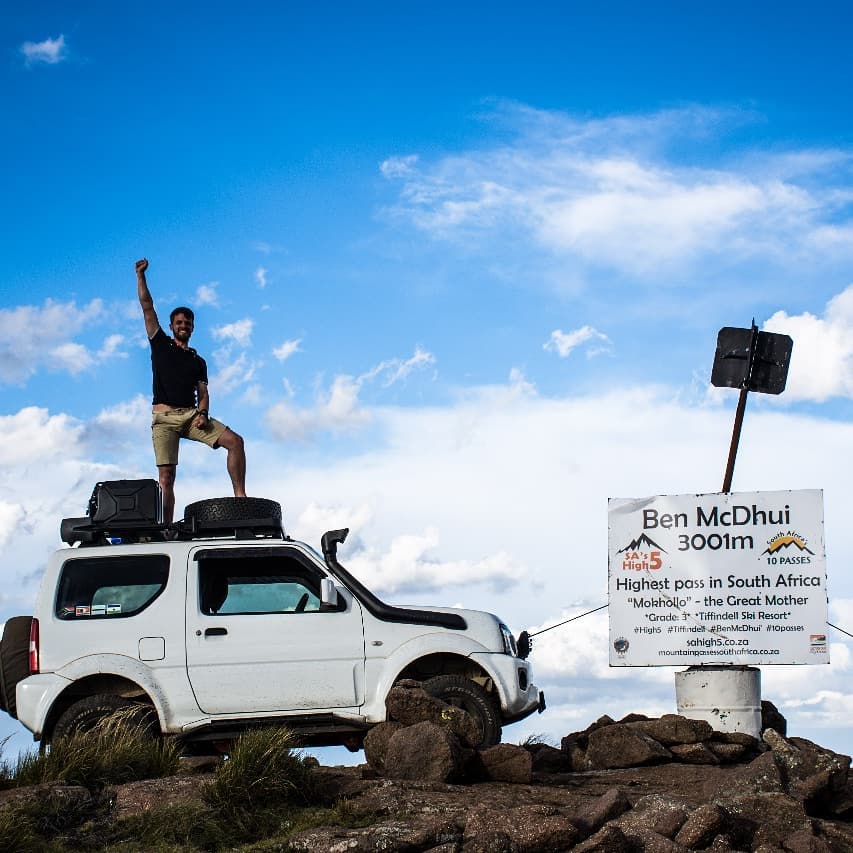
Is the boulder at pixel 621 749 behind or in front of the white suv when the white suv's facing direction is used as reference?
in front

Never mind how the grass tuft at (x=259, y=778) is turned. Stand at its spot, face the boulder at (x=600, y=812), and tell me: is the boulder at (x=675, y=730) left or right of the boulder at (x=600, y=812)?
left

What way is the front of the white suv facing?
to the viewer's right

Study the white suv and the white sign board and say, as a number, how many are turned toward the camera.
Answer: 1

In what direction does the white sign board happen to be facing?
toward the camera

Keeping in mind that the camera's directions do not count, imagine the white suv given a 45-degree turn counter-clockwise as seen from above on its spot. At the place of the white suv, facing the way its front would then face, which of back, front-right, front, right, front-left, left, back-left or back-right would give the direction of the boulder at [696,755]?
front-right

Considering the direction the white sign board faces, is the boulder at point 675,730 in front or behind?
in front

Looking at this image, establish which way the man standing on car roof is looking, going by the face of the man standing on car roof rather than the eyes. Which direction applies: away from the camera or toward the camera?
toward the camera

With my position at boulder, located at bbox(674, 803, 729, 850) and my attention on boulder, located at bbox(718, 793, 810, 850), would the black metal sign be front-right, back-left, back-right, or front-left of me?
front-left

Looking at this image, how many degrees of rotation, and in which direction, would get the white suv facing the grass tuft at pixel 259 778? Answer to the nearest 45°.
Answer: approximately 90° to its right

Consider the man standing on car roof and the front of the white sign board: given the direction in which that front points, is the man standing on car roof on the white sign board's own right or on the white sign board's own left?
on the white sign board's own right

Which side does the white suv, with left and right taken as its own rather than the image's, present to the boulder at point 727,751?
front

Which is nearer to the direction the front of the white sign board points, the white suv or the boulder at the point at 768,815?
the boulder

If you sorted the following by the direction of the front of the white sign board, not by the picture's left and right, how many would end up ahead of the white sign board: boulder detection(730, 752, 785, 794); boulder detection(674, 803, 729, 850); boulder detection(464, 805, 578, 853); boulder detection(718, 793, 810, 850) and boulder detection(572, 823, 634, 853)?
5

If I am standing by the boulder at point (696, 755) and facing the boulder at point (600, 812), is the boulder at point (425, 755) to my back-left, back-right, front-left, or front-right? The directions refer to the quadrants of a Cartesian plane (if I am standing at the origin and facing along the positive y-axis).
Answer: front-right

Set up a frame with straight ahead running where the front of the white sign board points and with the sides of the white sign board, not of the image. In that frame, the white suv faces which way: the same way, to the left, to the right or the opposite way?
to the left

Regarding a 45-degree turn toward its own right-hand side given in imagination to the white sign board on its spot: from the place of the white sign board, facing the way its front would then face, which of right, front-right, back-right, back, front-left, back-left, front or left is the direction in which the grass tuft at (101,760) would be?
front

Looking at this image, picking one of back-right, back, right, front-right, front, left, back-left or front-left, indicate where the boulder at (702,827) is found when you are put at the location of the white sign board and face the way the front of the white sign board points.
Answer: front
